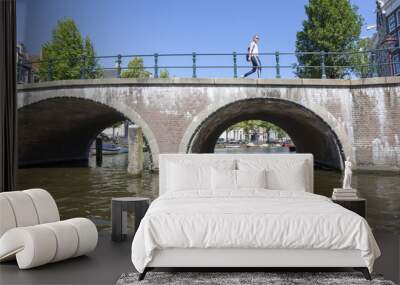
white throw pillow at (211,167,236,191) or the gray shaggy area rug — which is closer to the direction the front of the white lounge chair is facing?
the gray shaggy area rug

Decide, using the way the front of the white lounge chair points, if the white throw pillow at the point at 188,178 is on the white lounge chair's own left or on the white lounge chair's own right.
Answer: on the white lounge chair's own left

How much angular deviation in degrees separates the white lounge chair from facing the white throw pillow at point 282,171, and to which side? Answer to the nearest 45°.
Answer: approximately 45° to its left

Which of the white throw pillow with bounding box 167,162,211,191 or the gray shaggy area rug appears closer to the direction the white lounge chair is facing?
the gray shaggy area rug

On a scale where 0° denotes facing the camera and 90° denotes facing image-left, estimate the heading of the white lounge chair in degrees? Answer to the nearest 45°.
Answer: approximately 315°

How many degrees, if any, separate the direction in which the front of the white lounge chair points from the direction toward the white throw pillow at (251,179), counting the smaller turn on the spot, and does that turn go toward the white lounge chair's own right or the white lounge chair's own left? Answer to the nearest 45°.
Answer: approximately 45° to the white lounge chair's own left

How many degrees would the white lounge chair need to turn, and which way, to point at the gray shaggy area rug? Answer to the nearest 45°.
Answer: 0° — it already faces it
